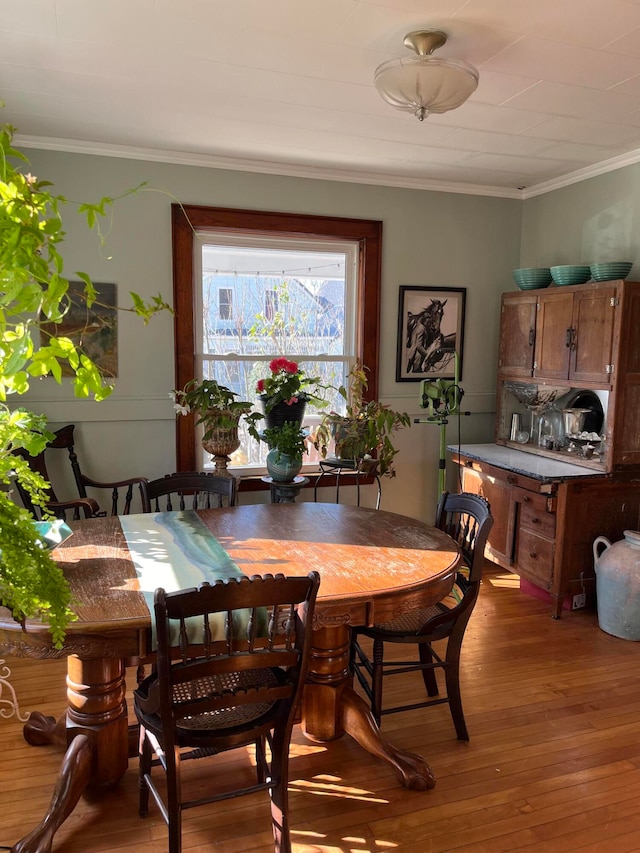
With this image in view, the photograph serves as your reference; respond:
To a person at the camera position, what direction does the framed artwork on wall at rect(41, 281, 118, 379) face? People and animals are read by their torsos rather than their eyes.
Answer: facing the viewer

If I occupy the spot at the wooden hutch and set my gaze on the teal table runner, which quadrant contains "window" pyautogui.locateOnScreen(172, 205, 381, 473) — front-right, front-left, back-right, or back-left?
front-right

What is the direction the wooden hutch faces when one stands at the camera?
facing the viewer and to the left of the viewer

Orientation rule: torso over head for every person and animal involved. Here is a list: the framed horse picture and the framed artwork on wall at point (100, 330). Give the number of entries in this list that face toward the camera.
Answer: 2

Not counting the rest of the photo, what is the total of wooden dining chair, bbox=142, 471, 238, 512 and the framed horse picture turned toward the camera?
2

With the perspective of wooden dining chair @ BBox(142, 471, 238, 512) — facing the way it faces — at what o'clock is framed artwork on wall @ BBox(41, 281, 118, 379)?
The framed artwork on wall is roughly at 5 o'clock from the wooden dining chair.

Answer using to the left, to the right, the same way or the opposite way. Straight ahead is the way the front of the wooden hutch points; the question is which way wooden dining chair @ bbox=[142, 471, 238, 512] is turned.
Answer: to the left

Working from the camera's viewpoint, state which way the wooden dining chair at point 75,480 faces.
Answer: facing the viewer and to the right of the viewer

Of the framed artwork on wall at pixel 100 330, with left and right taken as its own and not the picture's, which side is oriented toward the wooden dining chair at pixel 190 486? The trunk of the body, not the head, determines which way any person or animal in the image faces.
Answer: front

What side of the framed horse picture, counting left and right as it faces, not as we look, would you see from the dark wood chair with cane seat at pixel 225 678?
front

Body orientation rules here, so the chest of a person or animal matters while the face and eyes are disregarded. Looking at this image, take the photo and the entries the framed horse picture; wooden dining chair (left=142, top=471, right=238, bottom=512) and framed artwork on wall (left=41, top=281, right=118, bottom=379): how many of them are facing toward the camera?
3

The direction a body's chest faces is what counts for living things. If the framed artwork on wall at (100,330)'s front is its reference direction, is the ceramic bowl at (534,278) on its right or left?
on its left

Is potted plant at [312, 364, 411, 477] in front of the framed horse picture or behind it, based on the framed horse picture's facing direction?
in front

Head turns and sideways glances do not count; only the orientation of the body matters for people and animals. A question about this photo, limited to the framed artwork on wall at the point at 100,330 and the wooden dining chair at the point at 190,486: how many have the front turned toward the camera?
2

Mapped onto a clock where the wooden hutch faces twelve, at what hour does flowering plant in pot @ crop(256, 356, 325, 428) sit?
The flowering plant in pot is roughly at 1 o'clock from the wooden hutch.

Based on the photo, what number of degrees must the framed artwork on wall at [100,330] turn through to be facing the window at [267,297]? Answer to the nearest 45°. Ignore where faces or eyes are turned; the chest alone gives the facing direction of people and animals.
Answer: approximately 90° to its left

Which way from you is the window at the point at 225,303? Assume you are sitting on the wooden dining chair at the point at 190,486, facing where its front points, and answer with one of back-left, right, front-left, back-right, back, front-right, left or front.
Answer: back

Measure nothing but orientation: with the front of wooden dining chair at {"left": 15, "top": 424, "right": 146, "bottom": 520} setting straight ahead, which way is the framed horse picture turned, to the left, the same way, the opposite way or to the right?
to the right
